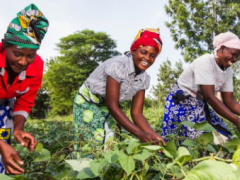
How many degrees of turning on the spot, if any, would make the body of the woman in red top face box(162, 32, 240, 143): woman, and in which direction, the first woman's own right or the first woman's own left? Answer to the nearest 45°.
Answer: approximately 90° to the first woman's own left

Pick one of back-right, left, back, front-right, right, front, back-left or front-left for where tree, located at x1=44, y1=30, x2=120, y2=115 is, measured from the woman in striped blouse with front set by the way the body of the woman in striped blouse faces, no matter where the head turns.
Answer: back-left

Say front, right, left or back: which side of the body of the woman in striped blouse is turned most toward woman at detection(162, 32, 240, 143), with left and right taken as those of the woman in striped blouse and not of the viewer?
left

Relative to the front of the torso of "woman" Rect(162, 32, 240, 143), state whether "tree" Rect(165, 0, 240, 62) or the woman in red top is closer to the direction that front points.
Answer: the woman in red top

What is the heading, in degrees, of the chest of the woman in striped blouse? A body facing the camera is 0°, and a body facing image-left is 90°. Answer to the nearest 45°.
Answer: approximately 315°

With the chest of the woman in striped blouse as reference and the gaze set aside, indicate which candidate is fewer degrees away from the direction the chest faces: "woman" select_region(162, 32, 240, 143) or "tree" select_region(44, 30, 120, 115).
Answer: the woman

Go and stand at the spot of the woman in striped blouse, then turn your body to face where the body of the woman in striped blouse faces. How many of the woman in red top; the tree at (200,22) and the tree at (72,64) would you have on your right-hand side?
1

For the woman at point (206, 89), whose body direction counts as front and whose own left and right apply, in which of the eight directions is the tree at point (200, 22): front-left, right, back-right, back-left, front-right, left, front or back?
back-left

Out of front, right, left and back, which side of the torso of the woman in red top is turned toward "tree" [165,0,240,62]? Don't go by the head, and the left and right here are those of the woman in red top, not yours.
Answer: left
